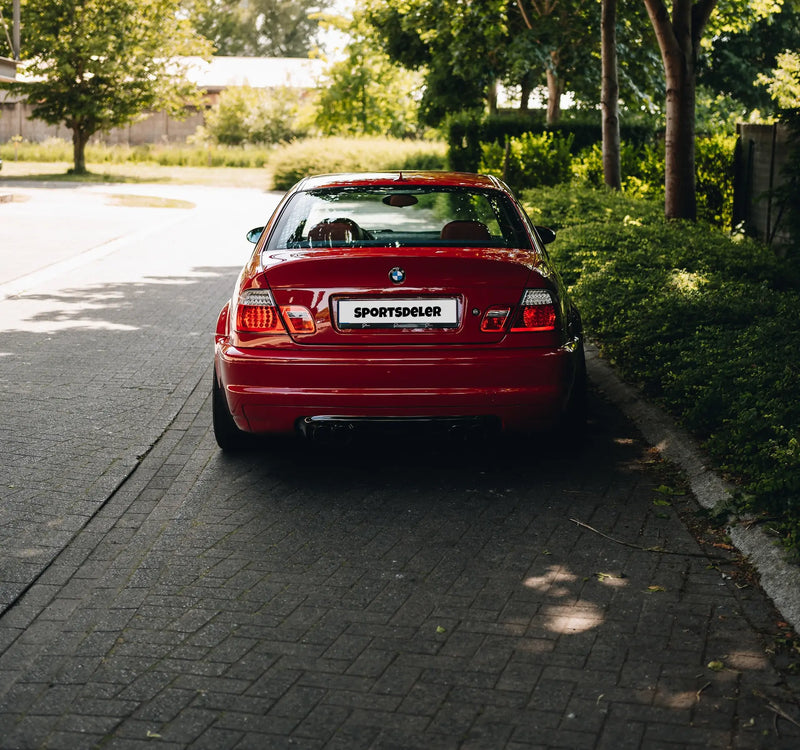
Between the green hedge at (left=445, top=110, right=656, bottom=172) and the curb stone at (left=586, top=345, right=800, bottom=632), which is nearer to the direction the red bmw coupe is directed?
the green hedge

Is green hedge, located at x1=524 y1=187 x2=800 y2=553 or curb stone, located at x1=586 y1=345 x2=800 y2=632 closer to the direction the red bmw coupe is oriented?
the green hedge

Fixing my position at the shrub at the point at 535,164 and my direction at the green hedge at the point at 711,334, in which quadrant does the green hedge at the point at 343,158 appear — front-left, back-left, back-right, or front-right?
back-right

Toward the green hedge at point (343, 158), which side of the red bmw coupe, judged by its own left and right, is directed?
front

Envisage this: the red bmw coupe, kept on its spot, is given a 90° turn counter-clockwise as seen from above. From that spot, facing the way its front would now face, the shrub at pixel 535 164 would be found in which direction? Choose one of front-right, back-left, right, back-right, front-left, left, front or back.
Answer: right

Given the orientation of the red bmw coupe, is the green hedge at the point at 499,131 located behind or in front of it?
in front

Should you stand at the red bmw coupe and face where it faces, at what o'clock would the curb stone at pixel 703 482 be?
The curb stone is roughly at 5 o'clock from the red bmw coupe.

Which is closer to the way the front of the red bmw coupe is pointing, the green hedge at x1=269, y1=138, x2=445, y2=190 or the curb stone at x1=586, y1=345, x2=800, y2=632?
the green hedge

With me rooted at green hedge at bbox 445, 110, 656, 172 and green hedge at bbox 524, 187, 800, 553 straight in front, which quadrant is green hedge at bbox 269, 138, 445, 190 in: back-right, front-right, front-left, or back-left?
back-right

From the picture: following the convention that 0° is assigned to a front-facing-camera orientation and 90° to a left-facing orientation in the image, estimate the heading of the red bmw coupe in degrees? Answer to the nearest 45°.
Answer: approximately 180°
